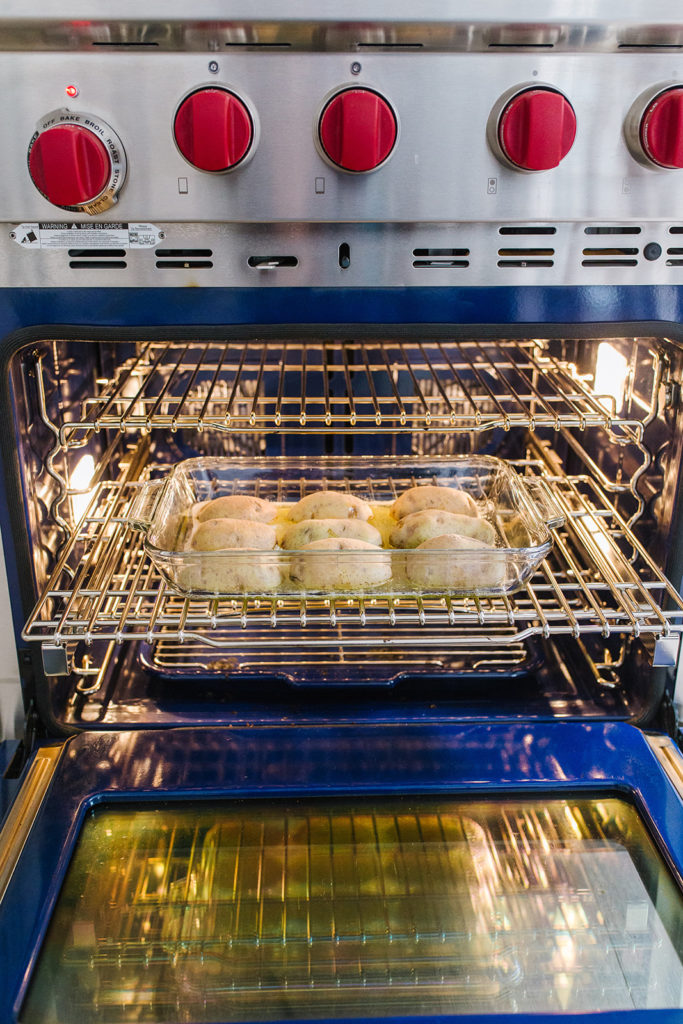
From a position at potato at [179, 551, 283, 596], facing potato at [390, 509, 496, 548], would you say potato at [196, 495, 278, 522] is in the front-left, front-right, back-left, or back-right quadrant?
front-left

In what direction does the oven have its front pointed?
toward the camera
